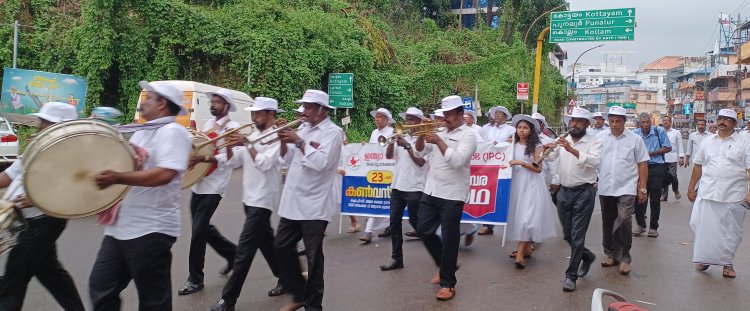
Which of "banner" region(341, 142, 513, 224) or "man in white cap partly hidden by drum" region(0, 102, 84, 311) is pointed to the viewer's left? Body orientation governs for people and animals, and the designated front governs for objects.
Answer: the man in white cap partly hidden by drum

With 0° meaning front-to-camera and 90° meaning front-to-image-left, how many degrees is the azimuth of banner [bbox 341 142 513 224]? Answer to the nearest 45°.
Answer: approximately 0°

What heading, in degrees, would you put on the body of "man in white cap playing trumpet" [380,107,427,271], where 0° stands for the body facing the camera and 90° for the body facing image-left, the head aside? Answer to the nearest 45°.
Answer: approximately 45°

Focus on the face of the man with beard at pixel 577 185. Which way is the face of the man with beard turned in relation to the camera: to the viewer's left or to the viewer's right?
to the viewer's left

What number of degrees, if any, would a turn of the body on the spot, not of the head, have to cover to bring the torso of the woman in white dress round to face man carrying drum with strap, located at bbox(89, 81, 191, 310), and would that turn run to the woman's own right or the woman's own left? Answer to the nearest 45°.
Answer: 0° — they already face them

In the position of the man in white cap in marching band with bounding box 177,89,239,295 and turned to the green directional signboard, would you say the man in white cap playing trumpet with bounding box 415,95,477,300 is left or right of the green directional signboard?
right

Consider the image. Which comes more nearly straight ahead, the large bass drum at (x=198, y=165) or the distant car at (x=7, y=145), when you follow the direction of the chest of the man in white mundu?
the large bass drum

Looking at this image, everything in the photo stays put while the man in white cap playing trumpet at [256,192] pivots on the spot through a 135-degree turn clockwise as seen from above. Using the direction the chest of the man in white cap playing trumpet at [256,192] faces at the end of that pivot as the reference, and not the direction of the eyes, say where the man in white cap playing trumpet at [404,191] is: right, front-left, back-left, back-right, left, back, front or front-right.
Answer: front-right

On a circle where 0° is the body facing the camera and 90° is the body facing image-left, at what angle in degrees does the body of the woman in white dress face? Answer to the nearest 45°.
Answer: approximately 45°

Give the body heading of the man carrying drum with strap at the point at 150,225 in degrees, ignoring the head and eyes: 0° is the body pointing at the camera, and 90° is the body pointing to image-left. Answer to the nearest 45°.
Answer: approximately 90°

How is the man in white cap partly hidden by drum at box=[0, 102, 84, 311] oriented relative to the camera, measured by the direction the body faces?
to the viewer's left

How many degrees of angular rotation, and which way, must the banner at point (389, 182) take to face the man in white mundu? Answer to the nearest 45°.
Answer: approximately 45° to its left

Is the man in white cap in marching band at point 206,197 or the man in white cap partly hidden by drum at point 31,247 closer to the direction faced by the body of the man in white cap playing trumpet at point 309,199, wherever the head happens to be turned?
the man in white cap partly hidden by drum

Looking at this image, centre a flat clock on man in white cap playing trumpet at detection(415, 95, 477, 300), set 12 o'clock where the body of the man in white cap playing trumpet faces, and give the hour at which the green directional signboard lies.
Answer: The green directional signboard is roughly at 5 o'clock from the man in white cap playing trumpet.

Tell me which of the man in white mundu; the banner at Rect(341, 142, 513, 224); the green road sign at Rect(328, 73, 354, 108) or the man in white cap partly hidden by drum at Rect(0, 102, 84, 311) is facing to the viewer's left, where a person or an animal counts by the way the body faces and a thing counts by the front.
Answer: the man in white cap partly hidden by drum

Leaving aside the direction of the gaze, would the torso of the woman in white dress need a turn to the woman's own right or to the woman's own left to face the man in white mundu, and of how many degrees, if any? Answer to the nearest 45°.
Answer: approximately 135° to the woman's own left

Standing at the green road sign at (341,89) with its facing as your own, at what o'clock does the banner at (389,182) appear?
The banner is roughly at 12 o'clock from the green road sign.

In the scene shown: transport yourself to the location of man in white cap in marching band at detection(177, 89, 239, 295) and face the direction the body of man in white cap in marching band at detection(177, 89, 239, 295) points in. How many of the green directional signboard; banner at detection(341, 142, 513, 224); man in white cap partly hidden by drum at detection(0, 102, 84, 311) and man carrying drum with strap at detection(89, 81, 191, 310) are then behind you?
2
